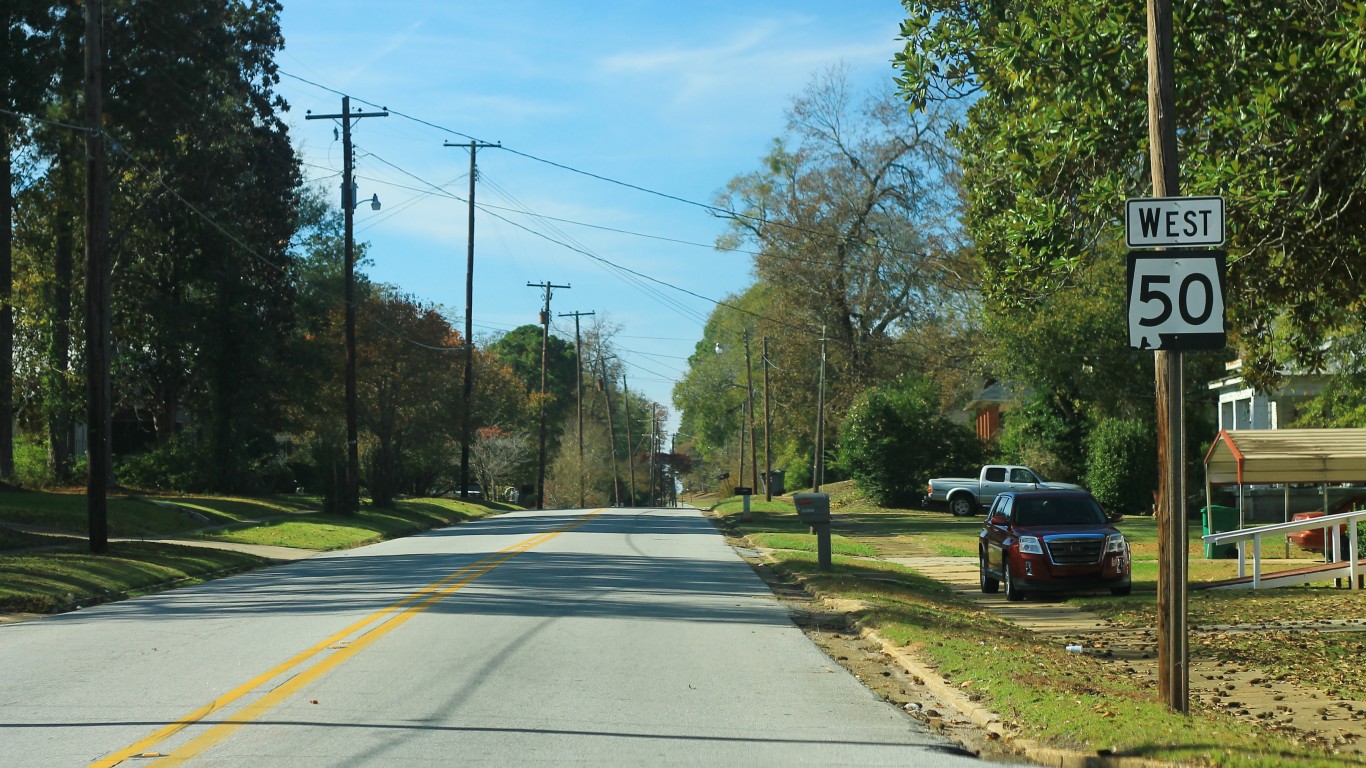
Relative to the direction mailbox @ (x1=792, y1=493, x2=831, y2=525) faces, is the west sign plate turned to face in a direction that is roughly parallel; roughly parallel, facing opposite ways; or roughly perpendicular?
roughly perpendicular

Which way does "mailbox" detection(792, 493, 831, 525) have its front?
to the viewer's left

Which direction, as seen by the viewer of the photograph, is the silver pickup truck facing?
facing to the right of the viewer

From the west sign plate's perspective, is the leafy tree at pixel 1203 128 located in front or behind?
behind

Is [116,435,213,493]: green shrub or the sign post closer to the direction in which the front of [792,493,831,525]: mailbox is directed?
the green shrub

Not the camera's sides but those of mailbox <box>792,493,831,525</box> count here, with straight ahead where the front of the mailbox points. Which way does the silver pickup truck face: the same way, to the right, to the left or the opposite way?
the opposite way

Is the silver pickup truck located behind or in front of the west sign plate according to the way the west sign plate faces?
behind

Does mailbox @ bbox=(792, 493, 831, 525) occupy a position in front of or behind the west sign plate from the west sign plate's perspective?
behind

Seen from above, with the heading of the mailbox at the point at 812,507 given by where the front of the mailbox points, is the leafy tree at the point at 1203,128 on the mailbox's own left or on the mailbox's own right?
on the mailbox's own left

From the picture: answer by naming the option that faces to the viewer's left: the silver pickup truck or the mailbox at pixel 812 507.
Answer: the mailbox

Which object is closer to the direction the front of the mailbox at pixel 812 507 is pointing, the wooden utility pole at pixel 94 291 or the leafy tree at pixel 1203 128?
the wooden utility pole
